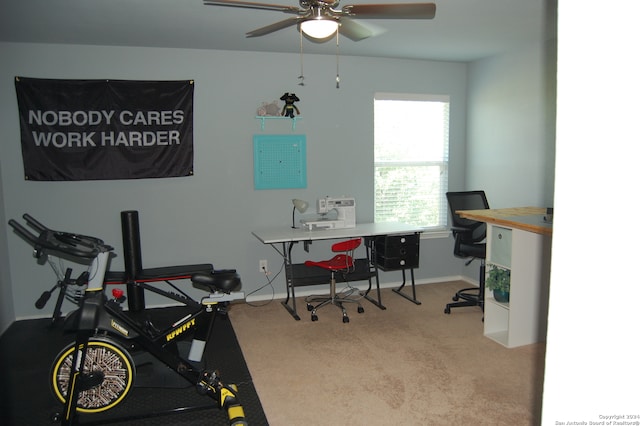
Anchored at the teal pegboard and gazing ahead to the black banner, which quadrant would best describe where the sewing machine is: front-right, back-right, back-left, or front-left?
back-left

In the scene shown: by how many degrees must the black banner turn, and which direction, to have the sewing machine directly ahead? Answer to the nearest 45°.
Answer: approximately 90° to its left

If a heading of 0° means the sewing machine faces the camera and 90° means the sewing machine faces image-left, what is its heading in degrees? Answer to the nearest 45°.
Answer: approximately 0°

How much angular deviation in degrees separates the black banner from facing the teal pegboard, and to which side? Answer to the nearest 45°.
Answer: approximately 90° to its left

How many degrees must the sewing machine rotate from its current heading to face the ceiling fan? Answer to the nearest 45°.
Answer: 0° — it already faces it

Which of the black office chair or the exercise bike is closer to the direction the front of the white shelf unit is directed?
the exercise bike

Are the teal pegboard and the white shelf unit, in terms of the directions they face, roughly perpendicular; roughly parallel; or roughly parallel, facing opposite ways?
roughly perpendicular

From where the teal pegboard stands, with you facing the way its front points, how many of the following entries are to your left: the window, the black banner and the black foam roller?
1

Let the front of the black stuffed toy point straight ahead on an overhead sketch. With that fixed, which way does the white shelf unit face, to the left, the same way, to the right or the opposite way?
to the right

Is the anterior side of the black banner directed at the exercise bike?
yes
